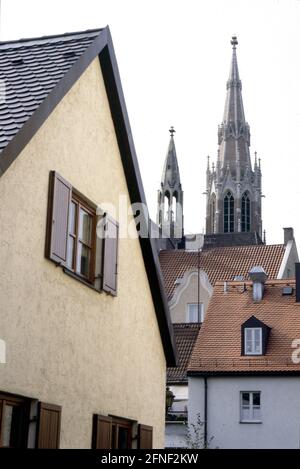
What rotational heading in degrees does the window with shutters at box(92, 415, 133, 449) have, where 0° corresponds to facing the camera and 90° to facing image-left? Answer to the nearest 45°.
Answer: approximately 315°

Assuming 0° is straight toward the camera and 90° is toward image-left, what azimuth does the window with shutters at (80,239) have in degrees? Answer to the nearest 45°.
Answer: approximately 315°
